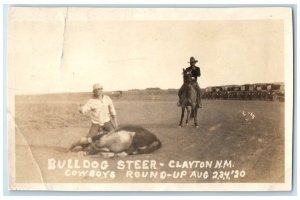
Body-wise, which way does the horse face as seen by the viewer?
toward the camera
